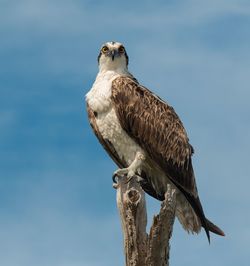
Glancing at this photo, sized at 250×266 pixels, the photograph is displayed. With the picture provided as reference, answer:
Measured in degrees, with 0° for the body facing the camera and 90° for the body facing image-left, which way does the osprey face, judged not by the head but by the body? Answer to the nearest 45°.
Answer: approximately 45°
